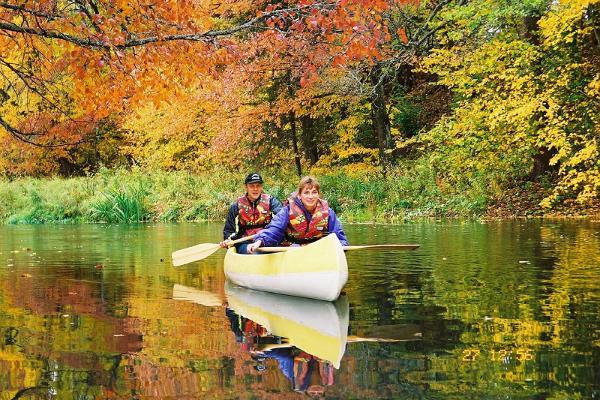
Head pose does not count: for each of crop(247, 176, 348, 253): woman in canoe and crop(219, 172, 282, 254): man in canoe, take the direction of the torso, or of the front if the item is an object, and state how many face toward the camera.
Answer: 2

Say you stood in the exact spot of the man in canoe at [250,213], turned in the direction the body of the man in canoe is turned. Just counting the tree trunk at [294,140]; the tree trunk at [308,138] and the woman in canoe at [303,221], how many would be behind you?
2

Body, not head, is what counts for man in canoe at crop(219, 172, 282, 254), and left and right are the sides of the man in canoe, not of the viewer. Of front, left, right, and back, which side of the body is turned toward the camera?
front

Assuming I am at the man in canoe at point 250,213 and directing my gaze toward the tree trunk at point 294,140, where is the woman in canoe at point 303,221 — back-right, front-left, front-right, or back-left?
back-right

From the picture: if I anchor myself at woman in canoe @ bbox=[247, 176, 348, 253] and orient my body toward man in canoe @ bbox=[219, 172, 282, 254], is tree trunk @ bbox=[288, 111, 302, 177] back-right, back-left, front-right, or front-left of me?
front-right

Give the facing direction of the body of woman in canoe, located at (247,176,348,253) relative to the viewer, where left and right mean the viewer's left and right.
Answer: facing the viewer

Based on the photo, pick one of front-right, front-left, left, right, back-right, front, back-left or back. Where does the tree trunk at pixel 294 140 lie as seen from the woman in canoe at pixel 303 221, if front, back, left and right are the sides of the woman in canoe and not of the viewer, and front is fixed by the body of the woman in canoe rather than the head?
back

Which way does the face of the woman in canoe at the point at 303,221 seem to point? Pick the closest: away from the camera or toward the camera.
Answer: toward the camera

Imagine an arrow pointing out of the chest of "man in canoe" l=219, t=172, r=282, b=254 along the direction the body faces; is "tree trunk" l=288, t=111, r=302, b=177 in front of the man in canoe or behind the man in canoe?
behind

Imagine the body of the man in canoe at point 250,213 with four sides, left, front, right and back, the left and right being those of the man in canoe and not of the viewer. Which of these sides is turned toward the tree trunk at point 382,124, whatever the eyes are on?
back

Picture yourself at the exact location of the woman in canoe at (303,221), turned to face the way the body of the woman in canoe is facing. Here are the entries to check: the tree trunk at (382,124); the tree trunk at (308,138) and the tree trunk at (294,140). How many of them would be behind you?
3

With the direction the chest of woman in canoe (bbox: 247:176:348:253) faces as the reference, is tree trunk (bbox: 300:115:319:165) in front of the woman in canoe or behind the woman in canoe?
behind

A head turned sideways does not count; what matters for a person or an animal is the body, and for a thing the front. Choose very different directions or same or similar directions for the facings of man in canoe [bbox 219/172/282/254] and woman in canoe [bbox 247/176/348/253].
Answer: same or similar directions
